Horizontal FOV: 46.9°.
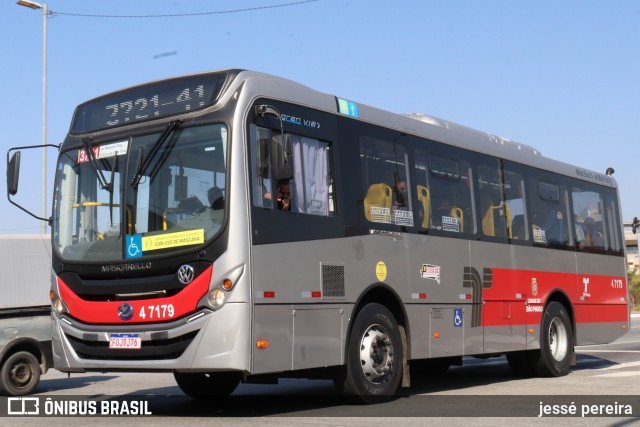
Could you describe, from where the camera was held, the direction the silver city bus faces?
facing the viewer and to the left of the viewer

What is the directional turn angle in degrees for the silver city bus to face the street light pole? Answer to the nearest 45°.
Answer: approximately 90° to its right
